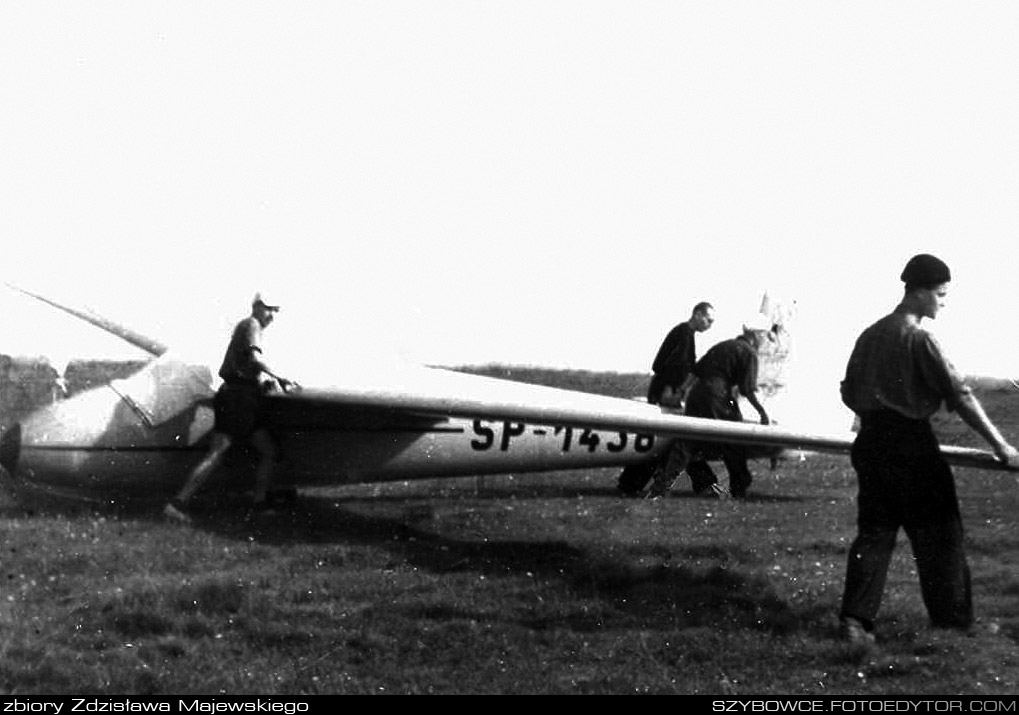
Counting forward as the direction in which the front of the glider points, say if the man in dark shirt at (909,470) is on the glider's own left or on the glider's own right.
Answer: on the glider's own left

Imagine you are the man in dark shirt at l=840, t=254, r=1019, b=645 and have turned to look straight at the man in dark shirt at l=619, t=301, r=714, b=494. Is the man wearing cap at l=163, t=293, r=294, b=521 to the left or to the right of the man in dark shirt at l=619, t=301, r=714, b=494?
left

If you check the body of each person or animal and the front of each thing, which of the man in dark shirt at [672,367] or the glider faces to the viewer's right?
the man in dark shirt

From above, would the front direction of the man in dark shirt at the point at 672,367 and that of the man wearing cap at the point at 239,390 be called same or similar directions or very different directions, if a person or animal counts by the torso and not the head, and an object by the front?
same or similar directions

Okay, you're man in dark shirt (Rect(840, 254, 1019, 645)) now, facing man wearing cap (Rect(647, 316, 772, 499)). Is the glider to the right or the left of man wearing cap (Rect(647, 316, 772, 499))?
left

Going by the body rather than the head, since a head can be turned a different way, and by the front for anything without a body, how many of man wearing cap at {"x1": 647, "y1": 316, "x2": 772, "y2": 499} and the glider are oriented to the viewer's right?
1

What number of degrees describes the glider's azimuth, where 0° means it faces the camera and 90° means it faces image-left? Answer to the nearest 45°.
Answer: approximately 45°

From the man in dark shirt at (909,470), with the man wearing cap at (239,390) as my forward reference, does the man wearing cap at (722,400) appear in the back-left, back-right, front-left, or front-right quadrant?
front-right

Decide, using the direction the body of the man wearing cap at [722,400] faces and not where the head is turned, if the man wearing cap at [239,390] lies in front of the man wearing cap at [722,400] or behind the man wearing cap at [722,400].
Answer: behind

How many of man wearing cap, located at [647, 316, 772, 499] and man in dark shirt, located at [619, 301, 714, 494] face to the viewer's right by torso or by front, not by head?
2

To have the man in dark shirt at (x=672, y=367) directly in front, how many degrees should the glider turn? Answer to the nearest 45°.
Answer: approximately 180°
